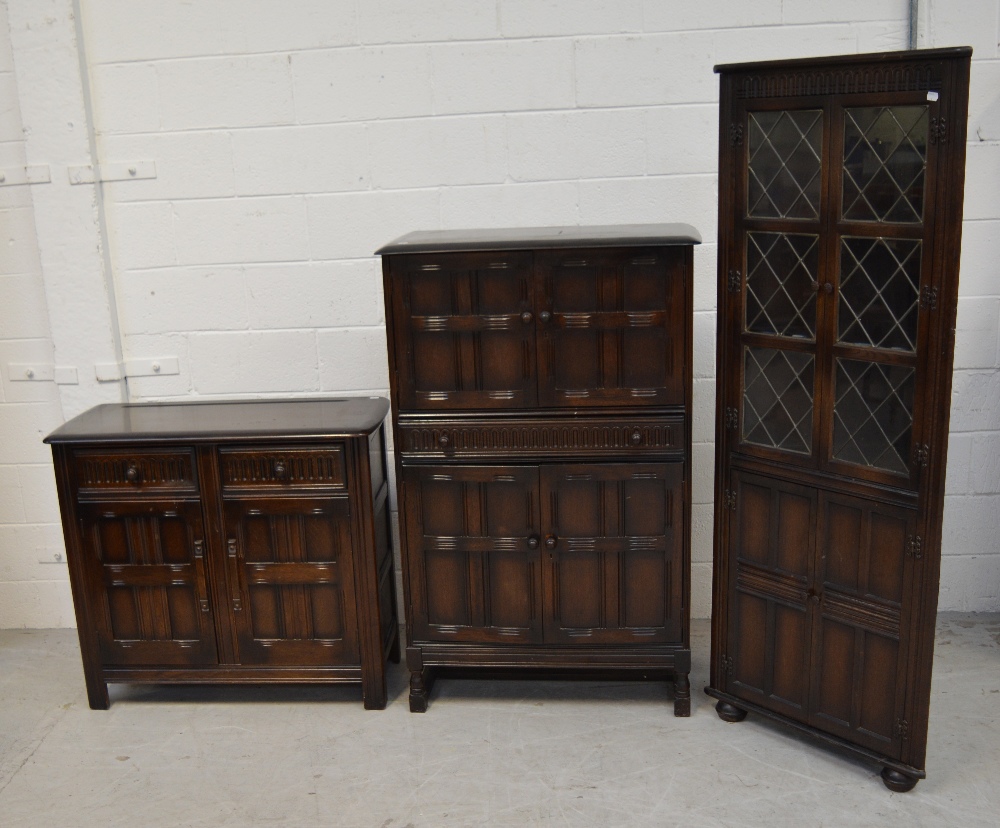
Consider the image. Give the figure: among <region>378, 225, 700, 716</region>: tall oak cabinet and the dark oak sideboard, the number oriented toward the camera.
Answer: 2

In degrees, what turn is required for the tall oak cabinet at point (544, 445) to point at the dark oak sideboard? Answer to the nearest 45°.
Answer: approximately 90° to its right

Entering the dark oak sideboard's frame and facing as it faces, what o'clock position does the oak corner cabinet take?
The oak corner cabinet is roughly at 10 o'clock from the dark oak sideboard.

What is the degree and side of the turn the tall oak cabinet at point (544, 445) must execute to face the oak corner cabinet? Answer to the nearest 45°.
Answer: approximately 90° to its left

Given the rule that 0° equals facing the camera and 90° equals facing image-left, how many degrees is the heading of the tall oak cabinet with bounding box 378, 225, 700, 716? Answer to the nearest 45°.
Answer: approximately 0°

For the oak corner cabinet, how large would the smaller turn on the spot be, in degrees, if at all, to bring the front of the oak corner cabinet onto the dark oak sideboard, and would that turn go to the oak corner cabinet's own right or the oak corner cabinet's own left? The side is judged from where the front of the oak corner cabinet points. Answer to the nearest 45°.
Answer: approximately 45° to the oak corner cabinet's own right
